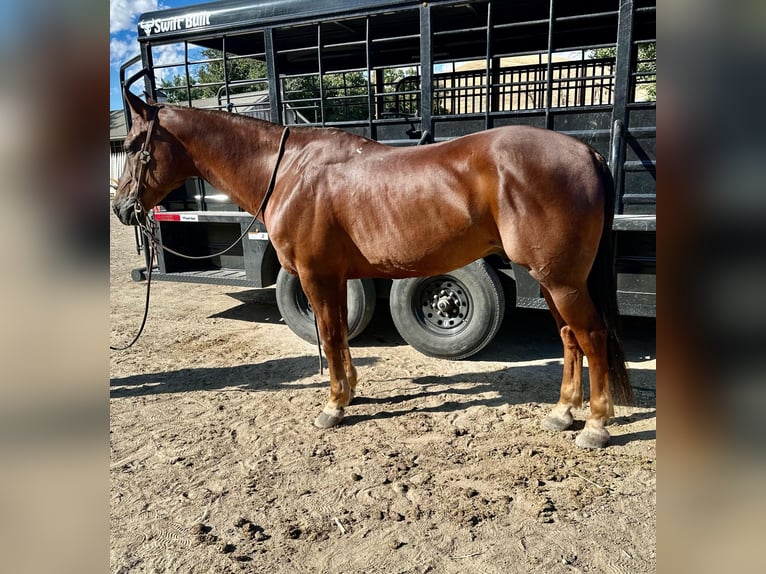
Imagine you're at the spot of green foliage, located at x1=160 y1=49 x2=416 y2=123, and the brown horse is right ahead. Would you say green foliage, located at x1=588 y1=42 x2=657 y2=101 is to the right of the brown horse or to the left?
left

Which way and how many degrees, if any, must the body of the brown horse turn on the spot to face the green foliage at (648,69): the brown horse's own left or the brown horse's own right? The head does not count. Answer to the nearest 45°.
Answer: approximately 135° to the brown horse's own right

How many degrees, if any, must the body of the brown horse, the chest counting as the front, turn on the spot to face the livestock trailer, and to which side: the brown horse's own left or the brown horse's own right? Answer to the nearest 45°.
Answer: approximately 90° to the brown horse's own right

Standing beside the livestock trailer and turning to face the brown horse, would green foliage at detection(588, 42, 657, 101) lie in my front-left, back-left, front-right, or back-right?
back-left

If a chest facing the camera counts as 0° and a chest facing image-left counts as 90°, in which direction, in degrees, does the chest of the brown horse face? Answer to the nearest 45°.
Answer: approximately 90°

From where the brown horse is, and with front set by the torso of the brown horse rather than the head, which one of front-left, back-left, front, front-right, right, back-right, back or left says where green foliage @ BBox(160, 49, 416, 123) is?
right
